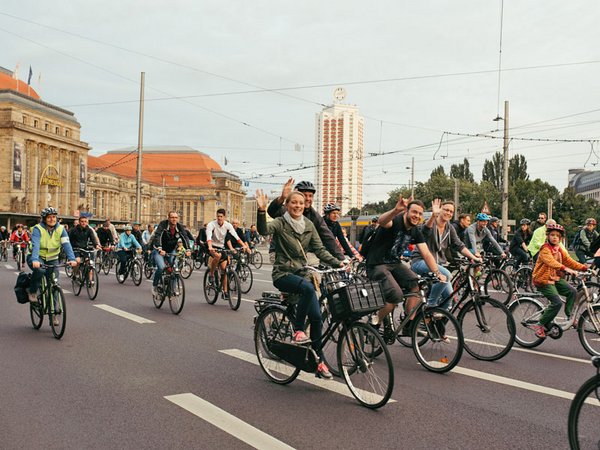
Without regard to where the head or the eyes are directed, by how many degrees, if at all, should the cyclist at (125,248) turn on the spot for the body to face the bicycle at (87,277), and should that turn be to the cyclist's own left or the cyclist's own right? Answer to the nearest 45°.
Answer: approximately 45° to the cyclist's own right

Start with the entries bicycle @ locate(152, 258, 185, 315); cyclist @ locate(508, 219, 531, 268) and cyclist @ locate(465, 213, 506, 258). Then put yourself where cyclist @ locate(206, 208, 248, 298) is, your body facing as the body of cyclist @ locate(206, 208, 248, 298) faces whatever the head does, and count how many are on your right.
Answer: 1

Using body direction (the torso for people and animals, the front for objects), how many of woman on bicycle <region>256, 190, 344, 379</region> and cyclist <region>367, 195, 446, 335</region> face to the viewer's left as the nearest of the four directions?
0

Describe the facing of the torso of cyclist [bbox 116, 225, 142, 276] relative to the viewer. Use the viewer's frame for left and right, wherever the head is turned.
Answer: facing the viewer and to the right of the viewer

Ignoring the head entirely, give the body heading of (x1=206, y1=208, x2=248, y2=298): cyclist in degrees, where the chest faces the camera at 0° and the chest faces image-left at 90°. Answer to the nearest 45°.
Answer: approximately 315°

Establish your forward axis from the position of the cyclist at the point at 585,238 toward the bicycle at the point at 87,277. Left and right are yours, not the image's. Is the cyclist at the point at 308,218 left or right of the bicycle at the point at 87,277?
left

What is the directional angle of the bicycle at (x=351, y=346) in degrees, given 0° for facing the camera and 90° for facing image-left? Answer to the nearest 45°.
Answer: approximately 315°

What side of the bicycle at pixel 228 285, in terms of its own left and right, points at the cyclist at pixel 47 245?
right
